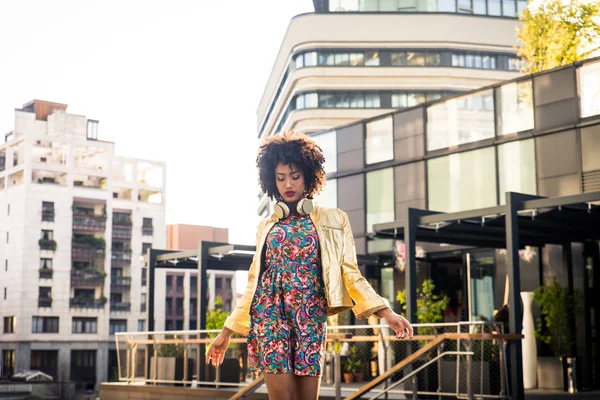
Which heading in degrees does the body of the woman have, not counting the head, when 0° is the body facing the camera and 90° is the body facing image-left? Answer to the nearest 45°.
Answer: approximately 0°

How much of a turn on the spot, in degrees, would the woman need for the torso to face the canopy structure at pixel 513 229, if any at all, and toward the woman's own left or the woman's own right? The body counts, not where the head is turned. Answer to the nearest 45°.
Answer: approximately 180°

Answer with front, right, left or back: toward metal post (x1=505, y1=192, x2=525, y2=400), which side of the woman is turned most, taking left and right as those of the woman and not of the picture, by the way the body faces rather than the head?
back

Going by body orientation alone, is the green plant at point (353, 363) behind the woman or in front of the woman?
behind

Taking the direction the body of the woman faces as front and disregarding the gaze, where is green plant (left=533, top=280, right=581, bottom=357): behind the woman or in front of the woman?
behind

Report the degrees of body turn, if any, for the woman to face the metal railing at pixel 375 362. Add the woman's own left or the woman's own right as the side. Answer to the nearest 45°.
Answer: approximately 180°

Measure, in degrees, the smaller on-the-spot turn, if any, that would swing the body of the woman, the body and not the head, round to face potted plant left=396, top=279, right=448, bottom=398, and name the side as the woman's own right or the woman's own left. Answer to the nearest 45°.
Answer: approximately 180°
